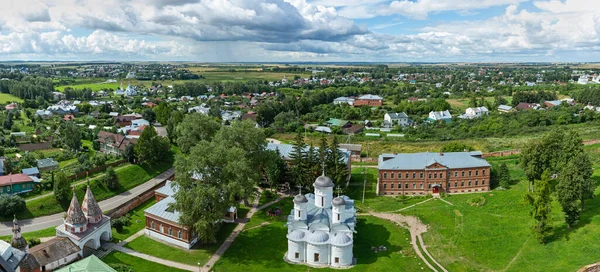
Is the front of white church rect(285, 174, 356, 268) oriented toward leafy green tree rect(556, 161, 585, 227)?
no

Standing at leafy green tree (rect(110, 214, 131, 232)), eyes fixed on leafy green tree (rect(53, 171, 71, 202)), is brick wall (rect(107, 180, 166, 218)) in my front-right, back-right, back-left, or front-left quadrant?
front-right

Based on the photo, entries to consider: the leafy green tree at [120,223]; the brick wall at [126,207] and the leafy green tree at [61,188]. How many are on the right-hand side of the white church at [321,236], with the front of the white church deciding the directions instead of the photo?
0

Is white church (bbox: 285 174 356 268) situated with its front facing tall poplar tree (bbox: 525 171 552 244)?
no

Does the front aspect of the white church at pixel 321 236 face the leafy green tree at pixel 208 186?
no
